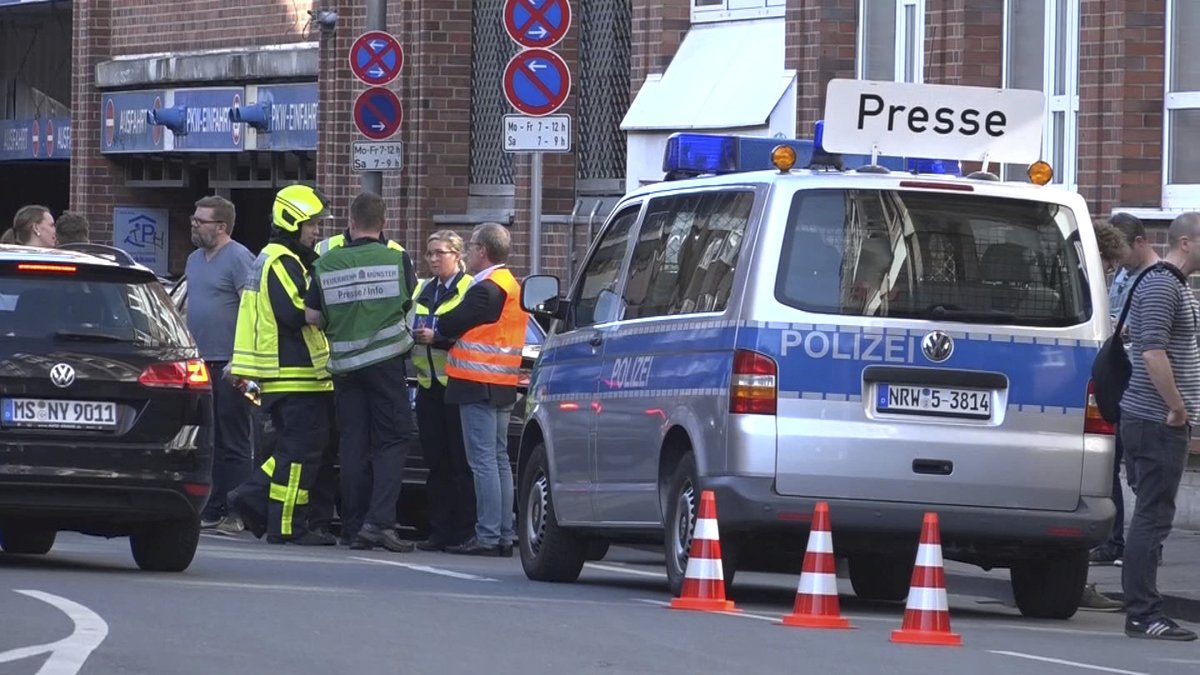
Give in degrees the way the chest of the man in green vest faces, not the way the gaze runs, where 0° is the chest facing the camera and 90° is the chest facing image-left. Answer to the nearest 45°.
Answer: approximately 180°

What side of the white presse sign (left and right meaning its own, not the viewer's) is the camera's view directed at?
front

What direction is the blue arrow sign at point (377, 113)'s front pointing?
toward the camera

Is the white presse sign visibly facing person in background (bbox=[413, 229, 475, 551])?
no

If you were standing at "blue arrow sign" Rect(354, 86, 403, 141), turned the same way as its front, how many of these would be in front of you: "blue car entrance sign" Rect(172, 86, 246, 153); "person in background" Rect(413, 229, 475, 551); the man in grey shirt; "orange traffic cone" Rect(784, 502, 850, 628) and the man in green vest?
4

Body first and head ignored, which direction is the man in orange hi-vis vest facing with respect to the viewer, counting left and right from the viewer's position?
facing to the left of the viewer

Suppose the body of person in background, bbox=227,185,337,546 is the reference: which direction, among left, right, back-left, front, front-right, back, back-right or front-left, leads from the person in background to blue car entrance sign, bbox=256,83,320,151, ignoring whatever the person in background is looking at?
left

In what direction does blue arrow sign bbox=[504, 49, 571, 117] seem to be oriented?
toward the camera

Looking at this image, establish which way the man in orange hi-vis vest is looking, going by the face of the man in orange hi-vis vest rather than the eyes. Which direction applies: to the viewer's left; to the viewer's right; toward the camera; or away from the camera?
to the viewer's left

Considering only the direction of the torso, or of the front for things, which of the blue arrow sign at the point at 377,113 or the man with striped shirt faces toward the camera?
the blue arrow sign

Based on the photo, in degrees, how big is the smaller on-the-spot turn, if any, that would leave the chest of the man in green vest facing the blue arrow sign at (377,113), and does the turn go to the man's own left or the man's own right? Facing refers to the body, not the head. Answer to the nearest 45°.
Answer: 0° — they already face it

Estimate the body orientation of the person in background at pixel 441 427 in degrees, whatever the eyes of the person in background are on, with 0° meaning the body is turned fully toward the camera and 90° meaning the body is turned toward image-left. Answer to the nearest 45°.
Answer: approximately 45°

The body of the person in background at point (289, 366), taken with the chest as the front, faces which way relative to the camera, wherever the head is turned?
to the viewer's right

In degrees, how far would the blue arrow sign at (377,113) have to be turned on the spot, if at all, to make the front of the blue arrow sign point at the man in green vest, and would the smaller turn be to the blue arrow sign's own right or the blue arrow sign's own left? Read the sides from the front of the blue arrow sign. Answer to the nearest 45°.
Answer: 0° — it already faces them
